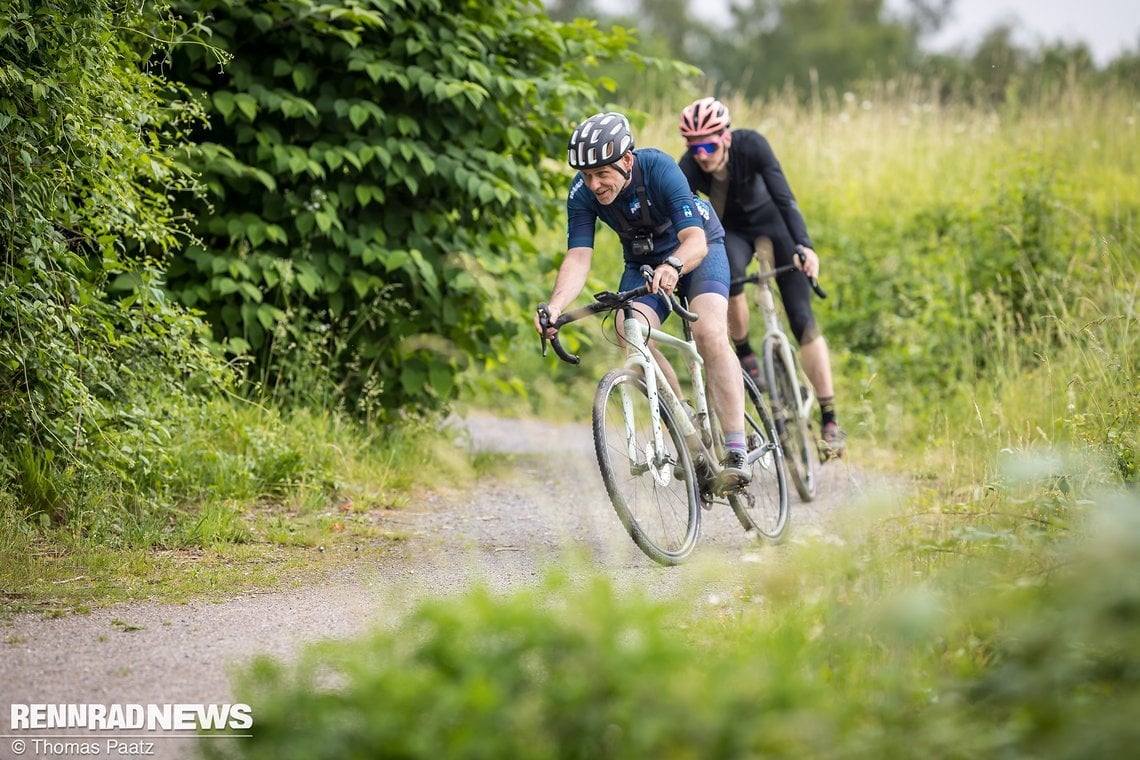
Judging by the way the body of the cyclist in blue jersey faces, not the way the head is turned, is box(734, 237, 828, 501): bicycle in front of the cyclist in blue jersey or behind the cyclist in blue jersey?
behind

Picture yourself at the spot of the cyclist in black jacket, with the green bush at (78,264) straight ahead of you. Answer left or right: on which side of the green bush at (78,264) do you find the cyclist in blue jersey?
left

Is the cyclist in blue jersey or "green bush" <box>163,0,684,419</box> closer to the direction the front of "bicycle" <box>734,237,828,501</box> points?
the cyclist in blue jersey

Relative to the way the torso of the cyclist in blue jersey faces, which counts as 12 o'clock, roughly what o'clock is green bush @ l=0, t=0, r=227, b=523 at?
The green bush is roughly at 1 o'clock from the cyclist in blue jersey.

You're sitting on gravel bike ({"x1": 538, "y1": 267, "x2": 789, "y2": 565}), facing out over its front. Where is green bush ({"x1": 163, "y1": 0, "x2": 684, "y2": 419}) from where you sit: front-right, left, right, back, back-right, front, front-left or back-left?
right

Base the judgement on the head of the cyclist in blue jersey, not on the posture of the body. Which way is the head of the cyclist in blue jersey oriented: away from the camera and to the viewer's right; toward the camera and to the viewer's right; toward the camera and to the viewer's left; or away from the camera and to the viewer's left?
toward the camera and to the viewer's left

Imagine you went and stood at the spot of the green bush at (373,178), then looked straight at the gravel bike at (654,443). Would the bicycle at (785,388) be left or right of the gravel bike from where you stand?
left

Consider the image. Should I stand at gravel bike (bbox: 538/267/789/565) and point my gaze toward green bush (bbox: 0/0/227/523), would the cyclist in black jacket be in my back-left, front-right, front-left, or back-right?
back-right

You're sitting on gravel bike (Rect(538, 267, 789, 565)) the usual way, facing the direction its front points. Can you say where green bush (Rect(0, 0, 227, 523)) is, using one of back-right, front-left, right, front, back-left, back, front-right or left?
front-right

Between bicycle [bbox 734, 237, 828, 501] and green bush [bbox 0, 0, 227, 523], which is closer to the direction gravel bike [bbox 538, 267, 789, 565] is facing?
the green bush

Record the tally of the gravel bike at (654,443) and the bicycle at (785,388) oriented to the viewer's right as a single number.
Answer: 0

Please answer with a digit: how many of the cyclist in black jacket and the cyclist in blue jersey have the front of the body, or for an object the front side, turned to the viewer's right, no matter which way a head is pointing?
0

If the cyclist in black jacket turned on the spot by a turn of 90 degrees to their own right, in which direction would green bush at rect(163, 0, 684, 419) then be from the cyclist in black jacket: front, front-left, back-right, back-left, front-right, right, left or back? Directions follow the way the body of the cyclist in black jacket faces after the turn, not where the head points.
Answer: front

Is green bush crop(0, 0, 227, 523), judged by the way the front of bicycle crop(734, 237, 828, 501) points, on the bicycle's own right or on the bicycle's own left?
on the bicycle's own right

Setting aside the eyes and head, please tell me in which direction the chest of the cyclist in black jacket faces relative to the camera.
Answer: toward the camera

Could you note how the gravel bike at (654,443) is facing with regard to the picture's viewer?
facing the viewer and to the left of the viewer
